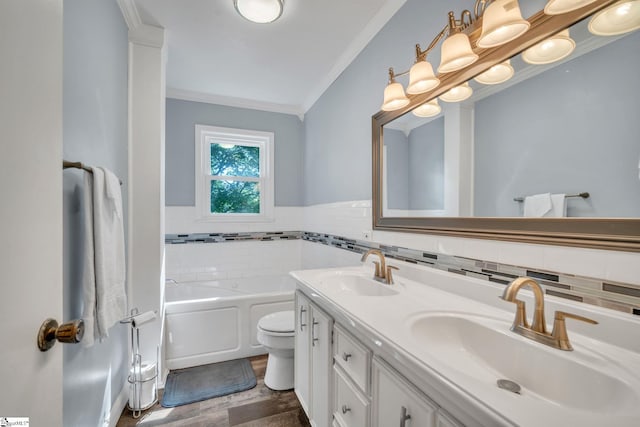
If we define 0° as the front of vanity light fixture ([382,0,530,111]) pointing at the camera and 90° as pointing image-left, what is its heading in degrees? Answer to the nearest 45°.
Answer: approximately 45°

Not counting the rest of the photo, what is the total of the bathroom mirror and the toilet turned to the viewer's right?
0

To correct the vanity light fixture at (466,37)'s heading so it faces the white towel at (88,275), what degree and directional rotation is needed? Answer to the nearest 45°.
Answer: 0° — it already faces it

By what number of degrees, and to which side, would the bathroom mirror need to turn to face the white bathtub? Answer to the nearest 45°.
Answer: approximately 45° to its right

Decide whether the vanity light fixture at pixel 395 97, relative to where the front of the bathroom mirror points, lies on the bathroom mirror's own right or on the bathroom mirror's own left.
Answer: on the bathroom mirror's own right

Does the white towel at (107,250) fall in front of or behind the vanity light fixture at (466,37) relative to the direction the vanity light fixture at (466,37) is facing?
in front
